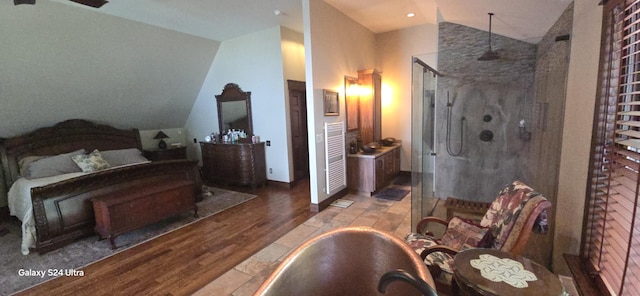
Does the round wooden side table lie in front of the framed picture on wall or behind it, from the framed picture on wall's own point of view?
in front

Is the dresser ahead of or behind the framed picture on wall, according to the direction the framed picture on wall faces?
behind

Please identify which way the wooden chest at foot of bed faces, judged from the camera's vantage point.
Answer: facing the viewer and to the right of the viewer

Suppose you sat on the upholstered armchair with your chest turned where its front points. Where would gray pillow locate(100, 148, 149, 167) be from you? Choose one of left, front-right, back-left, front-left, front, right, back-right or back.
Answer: front-right

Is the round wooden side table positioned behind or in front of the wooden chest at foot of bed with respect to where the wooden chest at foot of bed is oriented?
in front

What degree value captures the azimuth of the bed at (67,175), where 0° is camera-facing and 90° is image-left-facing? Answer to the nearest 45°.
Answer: approximately 315°

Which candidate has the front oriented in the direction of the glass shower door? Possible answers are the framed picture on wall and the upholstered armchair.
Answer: the framed picture on wall

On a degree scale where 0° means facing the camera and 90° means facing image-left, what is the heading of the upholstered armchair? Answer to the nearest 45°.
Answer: approximately 45°

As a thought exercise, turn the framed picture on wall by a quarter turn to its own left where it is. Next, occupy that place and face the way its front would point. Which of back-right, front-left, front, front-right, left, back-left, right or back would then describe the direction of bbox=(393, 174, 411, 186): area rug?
front

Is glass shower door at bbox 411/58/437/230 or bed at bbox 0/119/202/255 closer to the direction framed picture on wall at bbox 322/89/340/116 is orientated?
the glass shower door

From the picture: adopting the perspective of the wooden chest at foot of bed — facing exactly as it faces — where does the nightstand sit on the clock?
The nightstand is roughly at 8 o'clock from the wooden chest at foot of bed.

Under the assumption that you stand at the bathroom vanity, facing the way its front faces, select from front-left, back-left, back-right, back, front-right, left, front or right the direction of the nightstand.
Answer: back-right

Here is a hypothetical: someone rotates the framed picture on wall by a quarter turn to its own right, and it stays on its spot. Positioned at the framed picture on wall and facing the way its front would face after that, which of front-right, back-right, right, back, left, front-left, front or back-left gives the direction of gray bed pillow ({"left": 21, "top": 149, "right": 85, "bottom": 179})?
front-right

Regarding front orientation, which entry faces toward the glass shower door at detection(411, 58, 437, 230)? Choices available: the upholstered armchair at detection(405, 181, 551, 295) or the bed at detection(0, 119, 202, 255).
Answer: the bed

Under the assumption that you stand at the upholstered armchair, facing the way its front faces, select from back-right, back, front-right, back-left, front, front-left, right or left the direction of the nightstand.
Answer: front-right

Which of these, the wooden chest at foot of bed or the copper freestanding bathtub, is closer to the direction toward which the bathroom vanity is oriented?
the copper freestanding bathtub

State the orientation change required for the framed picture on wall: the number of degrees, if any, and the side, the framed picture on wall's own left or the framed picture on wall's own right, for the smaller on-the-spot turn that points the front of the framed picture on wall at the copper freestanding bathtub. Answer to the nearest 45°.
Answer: approximately 45° to the framed picture on wall's own right
